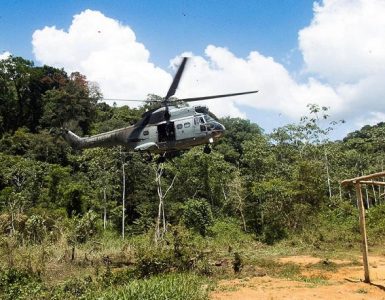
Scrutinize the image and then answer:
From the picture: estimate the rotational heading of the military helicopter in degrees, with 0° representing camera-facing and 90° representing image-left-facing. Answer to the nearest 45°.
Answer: approximately 270°

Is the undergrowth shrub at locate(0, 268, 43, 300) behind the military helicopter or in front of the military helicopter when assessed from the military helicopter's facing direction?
behind
